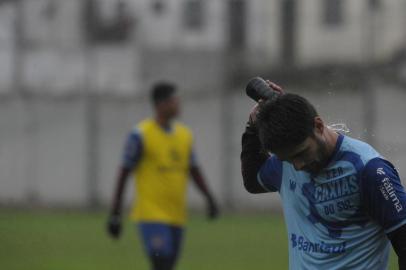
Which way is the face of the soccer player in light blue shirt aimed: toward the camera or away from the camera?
toward the camera

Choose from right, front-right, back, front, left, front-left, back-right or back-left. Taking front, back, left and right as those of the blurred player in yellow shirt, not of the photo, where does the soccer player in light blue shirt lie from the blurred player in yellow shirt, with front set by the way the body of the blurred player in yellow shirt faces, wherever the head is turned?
front-right

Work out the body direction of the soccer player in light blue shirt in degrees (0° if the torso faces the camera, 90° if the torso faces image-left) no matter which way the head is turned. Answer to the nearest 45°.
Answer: approximately 45°

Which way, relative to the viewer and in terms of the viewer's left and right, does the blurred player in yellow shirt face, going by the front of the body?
facing the viewer and to the right of the viewer

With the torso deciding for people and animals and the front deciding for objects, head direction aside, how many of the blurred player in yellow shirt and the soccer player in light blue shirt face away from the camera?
0
